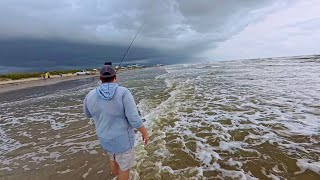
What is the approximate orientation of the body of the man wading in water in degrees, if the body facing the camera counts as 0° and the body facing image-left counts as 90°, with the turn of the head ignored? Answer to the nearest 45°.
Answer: approximately 180°

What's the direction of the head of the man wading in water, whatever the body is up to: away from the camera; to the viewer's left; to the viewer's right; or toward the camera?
away from the camera
